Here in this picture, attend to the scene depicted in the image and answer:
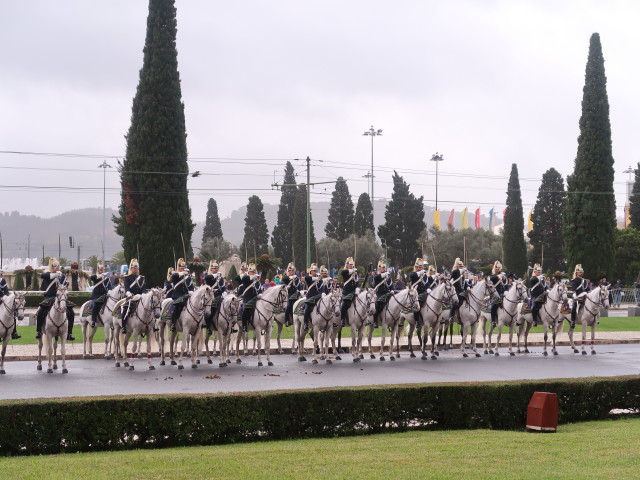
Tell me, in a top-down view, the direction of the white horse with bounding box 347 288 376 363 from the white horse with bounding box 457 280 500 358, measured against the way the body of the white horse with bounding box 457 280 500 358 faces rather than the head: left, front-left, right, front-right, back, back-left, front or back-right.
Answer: right

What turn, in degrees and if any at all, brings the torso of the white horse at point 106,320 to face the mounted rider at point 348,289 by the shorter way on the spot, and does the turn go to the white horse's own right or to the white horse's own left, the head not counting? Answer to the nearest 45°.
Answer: approximately 45° to the white horse's own left

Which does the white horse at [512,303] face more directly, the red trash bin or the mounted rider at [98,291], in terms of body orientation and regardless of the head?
the red trash bin

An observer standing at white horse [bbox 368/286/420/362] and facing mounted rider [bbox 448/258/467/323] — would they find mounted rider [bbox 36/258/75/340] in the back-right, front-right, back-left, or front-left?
back-left

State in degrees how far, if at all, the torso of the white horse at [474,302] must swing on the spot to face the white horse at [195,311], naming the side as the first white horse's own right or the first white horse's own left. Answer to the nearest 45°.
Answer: approximately 90° to the first white horse's own right

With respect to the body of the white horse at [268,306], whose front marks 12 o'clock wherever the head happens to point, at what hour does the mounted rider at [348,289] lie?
The mounted rider is roughly at 10 o'clock from the white horse.

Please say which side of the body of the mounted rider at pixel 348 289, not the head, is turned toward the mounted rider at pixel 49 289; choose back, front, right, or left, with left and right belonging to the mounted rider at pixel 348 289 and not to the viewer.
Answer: right

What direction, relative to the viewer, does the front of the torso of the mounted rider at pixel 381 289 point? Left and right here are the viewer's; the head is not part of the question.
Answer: facing the viewer and to the right of the viewer

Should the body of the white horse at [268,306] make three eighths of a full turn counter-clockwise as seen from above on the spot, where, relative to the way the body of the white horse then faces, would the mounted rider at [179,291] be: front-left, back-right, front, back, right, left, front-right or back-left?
left

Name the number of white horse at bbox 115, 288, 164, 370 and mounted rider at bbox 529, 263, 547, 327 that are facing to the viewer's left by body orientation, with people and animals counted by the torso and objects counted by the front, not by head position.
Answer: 0

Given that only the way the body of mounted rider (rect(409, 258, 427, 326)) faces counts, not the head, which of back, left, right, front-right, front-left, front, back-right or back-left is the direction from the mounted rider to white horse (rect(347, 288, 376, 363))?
right
